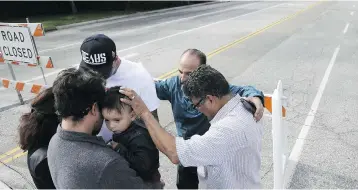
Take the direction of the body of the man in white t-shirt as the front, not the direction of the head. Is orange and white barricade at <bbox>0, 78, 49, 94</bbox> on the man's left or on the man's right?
on the man's right

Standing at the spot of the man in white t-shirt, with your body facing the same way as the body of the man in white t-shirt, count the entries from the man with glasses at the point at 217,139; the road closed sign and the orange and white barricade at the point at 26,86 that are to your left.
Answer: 1

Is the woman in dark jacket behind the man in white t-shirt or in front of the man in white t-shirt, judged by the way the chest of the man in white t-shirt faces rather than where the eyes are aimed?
in front

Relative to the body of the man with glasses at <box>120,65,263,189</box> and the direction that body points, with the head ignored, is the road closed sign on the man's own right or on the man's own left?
on the man's own right

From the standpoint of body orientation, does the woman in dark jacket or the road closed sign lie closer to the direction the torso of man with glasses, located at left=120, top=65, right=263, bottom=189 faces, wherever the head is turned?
the woman in dark jacket

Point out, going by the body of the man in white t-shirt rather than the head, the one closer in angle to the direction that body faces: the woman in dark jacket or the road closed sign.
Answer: the woman in dark jacket

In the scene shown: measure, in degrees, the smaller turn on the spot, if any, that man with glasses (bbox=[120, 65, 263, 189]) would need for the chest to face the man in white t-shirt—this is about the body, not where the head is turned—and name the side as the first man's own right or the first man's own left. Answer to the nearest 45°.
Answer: approximately 45° to the first man's own right

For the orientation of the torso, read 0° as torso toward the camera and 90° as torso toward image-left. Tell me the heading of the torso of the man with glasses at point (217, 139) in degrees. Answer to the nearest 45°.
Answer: approximately 90°

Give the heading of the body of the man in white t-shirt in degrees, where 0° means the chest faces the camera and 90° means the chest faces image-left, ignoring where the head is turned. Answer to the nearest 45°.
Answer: approximately 45°

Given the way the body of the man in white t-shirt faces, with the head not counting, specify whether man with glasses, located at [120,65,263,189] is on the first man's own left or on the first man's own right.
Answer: on the first man's own left

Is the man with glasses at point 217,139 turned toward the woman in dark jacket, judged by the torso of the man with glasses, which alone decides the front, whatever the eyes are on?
yes
